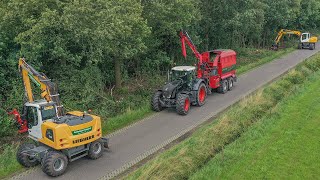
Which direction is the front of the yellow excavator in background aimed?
to the viewer's left

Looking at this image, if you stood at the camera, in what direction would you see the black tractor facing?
facing the viewer and to the left of the viewer

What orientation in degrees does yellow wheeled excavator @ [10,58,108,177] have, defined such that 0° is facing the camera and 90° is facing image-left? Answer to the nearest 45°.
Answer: approximately 135°

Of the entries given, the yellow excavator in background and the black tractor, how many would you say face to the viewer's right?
0

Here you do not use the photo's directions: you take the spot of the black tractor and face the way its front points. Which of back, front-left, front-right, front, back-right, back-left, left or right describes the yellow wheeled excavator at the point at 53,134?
front

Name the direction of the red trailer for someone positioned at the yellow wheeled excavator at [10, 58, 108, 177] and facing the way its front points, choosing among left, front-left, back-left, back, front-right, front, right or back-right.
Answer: right

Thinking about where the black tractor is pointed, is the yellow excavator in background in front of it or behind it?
behind

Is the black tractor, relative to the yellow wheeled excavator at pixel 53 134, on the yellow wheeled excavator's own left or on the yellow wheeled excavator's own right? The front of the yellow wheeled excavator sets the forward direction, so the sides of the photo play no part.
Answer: on the yellow wheeled excavator's own right

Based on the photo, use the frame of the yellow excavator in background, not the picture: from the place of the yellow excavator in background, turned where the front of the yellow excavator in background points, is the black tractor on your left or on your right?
on your left

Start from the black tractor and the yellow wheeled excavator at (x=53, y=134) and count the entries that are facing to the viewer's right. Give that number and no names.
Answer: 0
